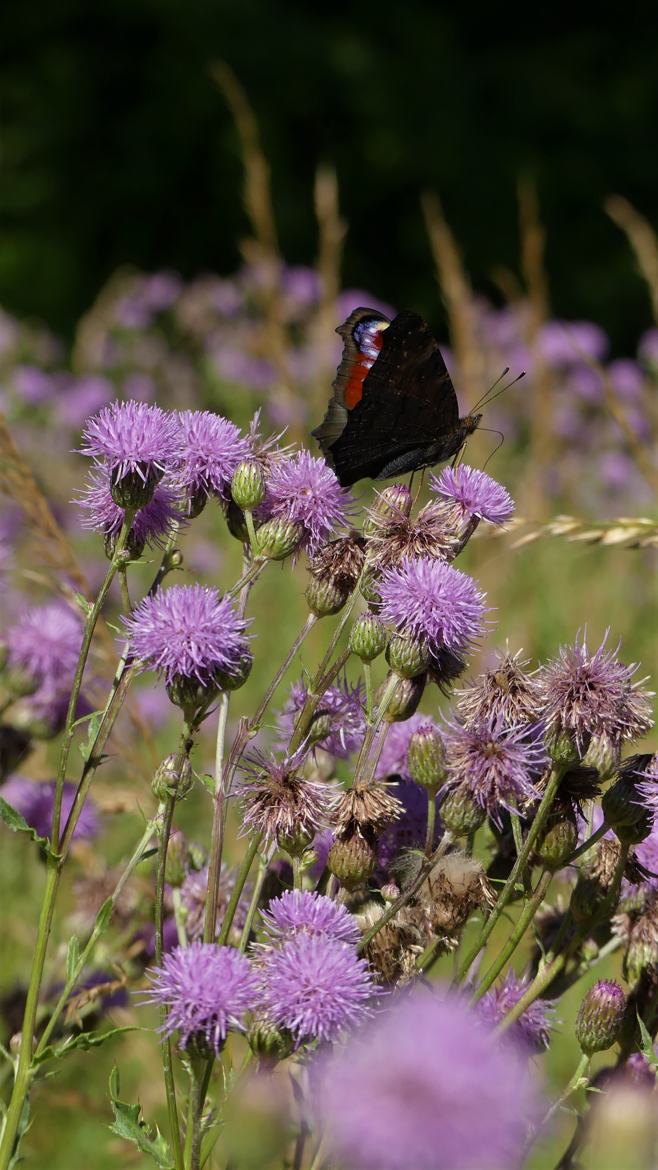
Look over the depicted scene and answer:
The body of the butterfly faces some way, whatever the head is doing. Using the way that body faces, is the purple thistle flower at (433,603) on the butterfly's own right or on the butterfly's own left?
on the butterfly's own right

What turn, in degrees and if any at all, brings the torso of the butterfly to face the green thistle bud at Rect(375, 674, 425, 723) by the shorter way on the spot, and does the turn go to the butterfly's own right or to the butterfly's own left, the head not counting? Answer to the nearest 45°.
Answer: approximately 90° to the butterfly's own right

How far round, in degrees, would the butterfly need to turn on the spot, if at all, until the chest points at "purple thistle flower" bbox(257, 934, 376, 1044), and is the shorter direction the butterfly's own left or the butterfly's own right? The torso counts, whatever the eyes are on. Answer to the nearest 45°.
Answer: approximately 90° to the butterfly's own right

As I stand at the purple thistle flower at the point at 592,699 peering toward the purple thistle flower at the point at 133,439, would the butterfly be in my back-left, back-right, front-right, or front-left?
front-right

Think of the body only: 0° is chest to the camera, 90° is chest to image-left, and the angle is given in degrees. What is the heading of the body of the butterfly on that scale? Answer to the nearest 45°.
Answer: approximately 270°

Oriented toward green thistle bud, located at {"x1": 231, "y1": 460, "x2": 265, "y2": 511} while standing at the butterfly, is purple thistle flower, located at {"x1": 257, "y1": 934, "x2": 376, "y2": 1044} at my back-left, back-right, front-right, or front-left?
front-left

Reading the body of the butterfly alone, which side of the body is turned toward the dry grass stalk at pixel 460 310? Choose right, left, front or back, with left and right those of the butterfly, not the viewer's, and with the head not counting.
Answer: left
